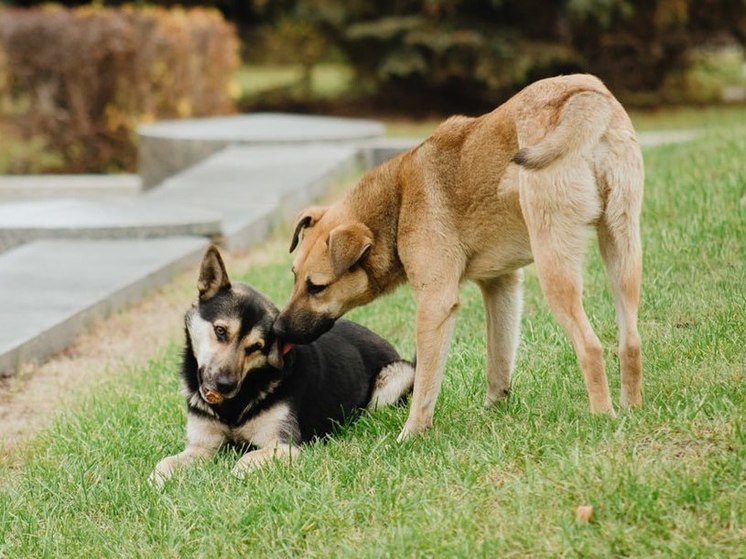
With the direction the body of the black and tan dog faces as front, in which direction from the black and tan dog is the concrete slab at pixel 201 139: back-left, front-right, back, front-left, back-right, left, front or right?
back-right

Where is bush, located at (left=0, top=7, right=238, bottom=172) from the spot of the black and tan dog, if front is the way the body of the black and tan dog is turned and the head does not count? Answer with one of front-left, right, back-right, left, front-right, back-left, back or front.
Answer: back-right

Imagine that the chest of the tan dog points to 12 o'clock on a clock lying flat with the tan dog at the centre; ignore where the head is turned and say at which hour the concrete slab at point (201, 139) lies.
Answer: The concrete slab is roughly at 1 o'clock from the tan dog.

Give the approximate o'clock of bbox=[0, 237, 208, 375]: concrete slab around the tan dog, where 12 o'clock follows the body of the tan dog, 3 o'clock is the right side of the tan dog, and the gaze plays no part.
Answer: The concrete slab is roughly at 12 o'clock from the tan dog.

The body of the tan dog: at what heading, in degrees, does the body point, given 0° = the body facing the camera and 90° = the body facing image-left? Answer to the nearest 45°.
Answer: approximately 135°

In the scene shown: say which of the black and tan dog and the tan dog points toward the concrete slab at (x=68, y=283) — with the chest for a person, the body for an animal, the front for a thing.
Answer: the tan dog

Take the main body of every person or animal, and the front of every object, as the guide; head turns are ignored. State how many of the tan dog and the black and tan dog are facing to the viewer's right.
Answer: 0

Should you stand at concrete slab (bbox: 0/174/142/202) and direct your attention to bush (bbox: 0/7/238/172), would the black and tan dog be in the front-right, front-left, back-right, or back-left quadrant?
back-right

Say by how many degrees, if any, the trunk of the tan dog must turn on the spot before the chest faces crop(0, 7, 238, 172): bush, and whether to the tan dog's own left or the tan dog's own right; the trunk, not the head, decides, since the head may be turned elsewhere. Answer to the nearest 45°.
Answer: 0° — it already faces it
